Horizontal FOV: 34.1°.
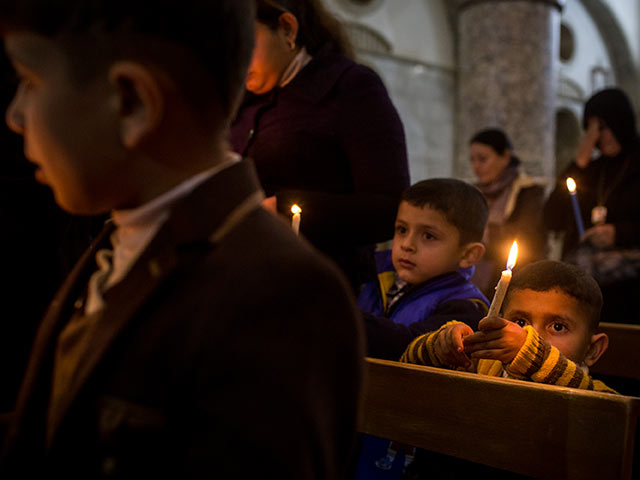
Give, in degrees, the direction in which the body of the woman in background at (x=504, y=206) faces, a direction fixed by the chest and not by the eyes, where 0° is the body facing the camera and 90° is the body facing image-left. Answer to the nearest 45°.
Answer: approximately 45°

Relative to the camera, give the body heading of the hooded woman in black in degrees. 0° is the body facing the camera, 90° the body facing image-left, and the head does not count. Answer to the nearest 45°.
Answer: approximately 45°

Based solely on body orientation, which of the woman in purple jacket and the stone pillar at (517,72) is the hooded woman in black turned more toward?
the woman in purple jacket

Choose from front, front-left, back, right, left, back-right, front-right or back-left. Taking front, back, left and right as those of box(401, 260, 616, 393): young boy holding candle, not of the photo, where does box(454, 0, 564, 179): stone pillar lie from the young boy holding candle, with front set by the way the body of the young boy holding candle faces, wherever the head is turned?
back-right

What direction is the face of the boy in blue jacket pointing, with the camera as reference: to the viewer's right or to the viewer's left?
to the viewer's left

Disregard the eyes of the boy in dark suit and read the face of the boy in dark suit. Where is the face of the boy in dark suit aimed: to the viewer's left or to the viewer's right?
to the viewer's left

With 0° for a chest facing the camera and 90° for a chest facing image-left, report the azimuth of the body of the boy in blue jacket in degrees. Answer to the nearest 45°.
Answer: approximately 45°

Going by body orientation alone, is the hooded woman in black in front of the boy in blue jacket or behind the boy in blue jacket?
behind

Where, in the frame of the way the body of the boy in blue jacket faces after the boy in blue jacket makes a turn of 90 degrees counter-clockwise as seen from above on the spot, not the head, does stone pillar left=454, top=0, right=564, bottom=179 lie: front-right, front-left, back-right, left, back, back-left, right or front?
back-left
